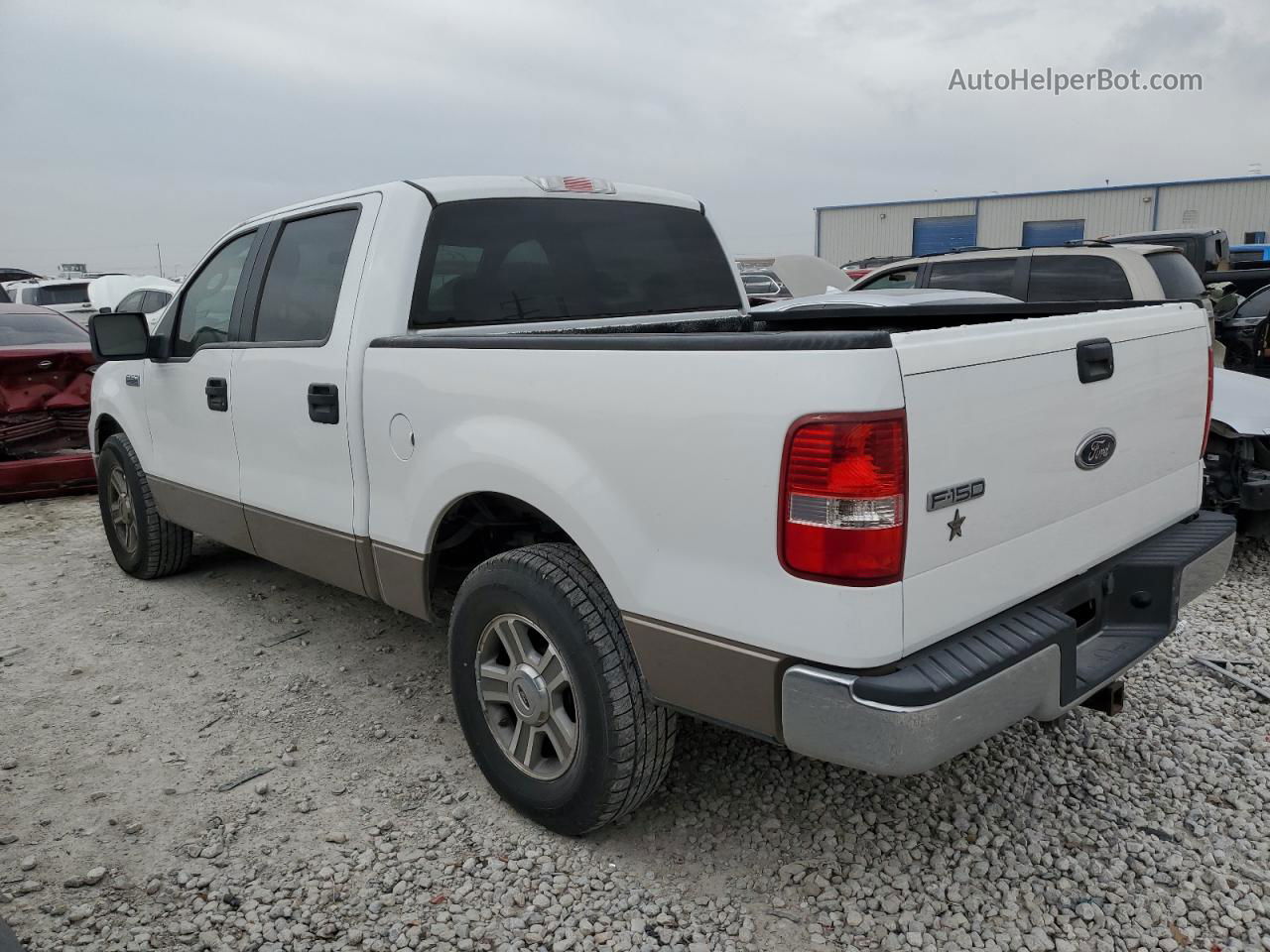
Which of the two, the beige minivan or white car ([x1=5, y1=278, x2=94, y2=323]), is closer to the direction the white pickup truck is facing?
the white car

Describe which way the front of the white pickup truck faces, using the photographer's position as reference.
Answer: facing away from the viewer and to the left of the viewer

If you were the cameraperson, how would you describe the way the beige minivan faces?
facing away from the viewer and to the left of the viewer

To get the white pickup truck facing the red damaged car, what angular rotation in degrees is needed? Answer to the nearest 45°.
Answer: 0° — it already faces it

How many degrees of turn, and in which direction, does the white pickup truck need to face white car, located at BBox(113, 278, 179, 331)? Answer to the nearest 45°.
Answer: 0° — it already faces it

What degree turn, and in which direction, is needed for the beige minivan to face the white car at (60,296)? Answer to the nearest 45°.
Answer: approximately 45° to its left
